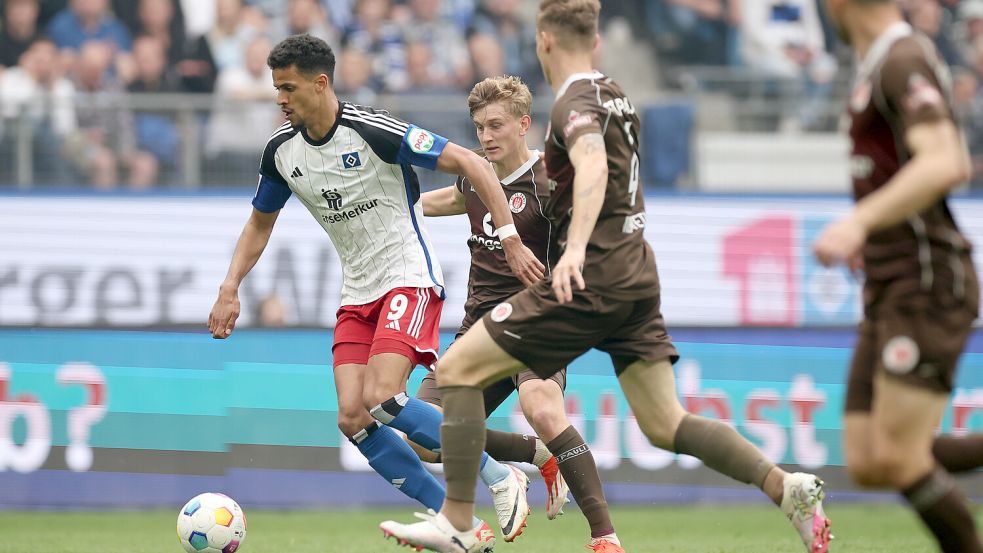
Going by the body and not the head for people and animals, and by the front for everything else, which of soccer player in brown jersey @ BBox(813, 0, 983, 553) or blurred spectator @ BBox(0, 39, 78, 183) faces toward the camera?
the blurred spectator

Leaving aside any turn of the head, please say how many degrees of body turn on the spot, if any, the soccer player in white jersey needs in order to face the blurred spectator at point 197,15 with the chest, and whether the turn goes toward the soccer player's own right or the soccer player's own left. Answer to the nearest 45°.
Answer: approximately 135° to the soccer player's own right

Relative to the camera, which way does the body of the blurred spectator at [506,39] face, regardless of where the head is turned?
toward the camera

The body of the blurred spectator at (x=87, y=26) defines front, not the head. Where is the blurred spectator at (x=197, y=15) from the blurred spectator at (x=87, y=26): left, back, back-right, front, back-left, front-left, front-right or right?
left

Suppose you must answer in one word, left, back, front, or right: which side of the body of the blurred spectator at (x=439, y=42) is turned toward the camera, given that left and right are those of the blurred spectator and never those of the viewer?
front

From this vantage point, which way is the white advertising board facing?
toward the camera

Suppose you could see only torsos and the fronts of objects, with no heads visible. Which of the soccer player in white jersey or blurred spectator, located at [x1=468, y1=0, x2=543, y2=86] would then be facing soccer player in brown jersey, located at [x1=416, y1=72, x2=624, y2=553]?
the blurred spectator

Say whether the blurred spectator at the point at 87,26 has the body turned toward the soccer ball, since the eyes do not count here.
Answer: yes

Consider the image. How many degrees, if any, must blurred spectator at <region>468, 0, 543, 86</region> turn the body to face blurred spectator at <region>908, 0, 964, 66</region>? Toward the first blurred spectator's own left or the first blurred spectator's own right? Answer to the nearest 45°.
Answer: approximately 90° to the first blurred spectator's own left

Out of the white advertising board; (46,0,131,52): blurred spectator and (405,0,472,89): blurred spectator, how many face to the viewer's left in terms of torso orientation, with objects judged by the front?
0

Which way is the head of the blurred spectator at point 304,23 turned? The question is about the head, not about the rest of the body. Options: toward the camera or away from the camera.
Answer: toward the camera

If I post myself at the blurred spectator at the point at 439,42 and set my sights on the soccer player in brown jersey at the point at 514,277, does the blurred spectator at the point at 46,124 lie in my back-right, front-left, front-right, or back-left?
front-right

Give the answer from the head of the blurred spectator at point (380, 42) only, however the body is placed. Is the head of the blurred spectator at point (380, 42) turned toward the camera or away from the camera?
toward the camera

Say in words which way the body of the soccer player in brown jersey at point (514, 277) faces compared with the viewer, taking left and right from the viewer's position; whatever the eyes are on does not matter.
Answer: facing the viewer and to the left of the viewer

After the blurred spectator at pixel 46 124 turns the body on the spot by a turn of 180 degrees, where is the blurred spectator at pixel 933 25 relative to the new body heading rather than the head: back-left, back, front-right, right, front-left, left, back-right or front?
right

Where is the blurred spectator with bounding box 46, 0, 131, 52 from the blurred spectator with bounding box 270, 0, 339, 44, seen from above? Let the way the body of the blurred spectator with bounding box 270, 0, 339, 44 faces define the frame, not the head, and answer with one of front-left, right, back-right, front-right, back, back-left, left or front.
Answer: right

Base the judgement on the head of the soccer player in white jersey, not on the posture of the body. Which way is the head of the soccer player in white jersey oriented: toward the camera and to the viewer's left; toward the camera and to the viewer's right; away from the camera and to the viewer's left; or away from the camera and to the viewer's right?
toward the camera and to the viewer's left

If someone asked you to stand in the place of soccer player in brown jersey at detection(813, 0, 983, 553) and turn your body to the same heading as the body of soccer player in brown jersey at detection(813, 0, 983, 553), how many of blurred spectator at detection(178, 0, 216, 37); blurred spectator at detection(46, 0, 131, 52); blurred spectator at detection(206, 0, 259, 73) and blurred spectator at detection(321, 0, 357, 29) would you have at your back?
0
